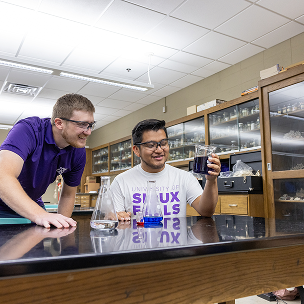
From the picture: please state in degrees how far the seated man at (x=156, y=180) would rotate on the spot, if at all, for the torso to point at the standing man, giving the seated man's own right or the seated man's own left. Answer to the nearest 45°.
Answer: approximately 45° to the seated man's own right

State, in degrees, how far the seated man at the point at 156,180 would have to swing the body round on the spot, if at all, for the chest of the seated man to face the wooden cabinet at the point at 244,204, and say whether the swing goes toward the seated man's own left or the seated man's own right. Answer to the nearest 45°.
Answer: approximately 135° to the seated man's own left

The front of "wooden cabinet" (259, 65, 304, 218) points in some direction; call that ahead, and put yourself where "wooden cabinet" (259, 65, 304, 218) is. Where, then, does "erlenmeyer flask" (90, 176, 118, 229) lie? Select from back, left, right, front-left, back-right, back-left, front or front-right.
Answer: front-left

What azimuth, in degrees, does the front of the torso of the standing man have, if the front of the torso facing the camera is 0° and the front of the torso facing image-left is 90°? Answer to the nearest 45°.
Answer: approximately 315°

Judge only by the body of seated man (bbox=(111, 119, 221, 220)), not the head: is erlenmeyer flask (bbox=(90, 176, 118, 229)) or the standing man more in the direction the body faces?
the erlenmeyer flask

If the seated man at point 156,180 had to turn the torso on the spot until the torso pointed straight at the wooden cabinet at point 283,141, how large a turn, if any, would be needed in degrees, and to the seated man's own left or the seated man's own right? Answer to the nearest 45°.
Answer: approximately 135° to the seated man's own left
